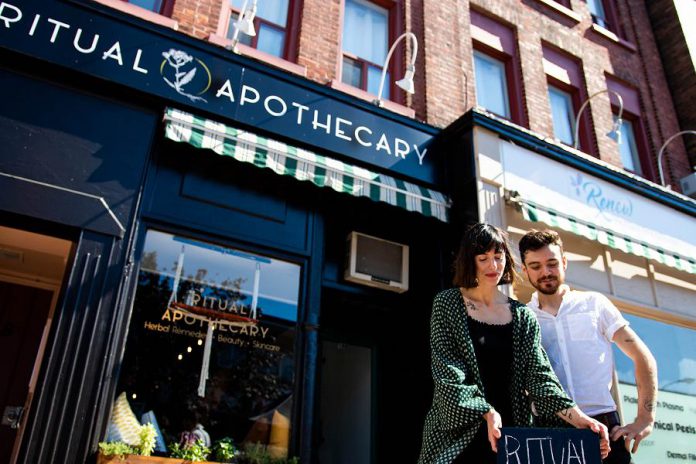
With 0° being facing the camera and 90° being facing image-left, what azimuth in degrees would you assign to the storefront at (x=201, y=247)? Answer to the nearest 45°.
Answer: approximately 315°

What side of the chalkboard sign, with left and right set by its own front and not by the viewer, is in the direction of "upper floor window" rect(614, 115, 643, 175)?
back

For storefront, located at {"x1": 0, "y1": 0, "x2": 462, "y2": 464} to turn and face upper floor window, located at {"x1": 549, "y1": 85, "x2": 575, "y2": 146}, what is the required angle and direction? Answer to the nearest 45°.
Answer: approximately 45° to its left

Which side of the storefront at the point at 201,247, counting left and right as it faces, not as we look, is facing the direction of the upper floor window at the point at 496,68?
left

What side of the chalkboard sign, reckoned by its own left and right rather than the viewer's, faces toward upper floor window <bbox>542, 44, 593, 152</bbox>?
back
